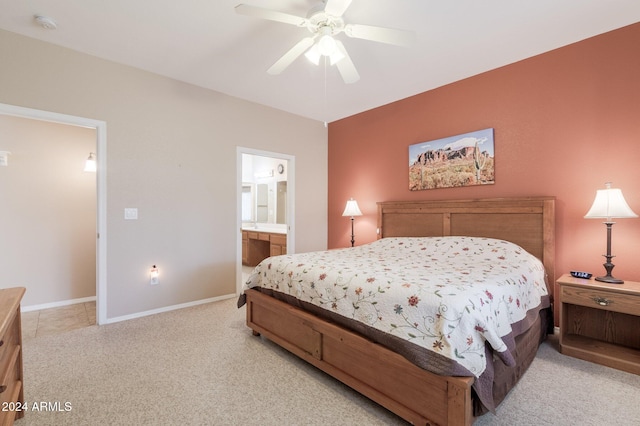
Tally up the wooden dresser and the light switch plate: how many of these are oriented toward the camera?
1

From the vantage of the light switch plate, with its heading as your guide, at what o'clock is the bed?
The bed is roughly at 11 o'clock from the light switch plate.

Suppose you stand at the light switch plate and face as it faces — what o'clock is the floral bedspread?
The floral bedspread is roughly at 11 o'clock from the light switch plate.

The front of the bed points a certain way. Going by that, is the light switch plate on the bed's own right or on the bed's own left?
on the bed's own right

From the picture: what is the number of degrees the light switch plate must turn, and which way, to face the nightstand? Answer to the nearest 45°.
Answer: approximately 45° to its left

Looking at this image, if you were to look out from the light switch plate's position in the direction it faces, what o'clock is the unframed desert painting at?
The unframed desert painting is roughly at 10 o'clock from the light switch plate.

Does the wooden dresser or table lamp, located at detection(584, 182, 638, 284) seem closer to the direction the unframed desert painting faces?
the wooden dresser

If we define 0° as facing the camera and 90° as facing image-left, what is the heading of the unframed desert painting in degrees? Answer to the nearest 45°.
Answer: approximately 45°

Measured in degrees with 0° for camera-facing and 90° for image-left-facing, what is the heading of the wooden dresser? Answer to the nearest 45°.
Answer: approximately 270°
